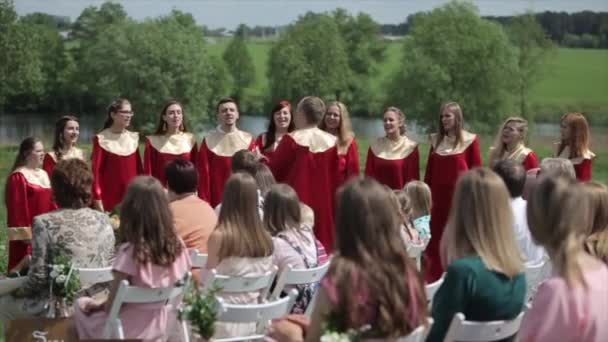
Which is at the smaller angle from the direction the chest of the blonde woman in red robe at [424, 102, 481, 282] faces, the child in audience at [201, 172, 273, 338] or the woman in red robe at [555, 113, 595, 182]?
the child in audience

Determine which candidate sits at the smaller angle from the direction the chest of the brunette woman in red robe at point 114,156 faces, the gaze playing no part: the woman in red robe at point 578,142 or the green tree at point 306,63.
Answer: the woman in red robe

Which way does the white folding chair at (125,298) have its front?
away from the camera

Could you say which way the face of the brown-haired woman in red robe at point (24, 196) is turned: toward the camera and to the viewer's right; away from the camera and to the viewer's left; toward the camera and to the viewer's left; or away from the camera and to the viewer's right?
toward the camera and to the viewer's right

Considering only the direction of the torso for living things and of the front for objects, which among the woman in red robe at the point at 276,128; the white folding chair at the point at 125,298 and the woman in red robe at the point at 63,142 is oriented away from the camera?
the white folding chair

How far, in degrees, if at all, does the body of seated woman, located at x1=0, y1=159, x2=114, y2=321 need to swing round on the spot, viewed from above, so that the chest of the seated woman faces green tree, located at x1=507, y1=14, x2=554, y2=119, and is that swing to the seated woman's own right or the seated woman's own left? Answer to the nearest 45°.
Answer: approximately 45° to the seated woman's own right

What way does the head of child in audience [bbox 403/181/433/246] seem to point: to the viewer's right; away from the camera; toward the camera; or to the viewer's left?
away from the camera

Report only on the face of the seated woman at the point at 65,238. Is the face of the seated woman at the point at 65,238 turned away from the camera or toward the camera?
away from the camera

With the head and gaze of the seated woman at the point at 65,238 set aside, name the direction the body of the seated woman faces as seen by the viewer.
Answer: away from the camera

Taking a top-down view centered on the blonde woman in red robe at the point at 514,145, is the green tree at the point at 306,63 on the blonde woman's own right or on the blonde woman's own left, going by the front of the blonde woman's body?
on the blonde woman's own right

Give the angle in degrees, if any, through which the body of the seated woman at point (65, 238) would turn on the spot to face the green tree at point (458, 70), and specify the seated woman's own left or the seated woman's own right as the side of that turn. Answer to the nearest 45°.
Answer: approximately 45° to the seated woman's own right

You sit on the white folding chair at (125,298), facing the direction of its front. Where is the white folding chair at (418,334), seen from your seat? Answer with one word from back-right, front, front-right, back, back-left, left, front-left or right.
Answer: back-right

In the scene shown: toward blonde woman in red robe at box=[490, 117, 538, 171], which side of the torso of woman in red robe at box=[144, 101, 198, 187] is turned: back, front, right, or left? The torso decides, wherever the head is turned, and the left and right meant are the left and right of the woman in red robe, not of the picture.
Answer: left

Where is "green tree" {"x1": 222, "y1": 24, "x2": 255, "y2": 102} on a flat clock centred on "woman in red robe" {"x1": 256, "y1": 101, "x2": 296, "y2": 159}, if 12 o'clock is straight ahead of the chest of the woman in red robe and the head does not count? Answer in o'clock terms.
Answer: The green tree is roughly at 6 o'clock from the woman in red robe.

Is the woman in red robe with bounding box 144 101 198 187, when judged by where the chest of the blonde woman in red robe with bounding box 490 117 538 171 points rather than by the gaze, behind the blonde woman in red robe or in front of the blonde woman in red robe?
in front

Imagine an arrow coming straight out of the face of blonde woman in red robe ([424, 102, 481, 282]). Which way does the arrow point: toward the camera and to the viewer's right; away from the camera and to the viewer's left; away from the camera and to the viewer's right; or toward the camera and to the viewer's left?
toward the camera and to the viewer's left

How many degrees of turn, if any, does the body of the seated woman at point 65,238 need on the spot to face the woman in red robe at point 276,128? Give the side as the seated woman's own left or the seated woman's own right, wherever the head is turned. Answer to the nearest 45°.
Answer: approximately 45° to the seated woman's own right
